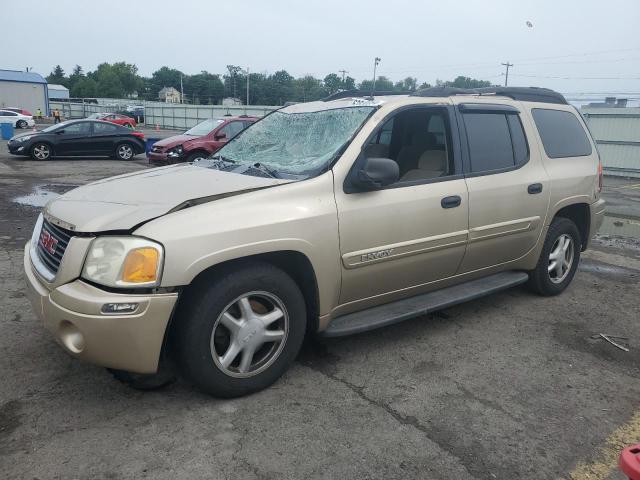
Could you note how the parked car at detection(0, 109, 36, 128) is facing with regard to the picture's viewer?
facing to the right of the viewer

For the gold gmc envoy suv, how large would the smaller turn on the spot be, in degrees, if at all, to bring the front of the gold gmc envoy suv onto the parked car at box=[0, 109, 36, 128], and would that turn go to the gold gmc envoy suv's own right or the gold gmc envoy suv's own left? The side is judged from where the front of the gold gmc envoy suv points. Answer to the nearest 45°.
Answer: approximately 90° to the gold gmc envoy suv's own right

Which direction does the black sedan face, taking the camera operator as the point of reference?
facing to the left of the viewer

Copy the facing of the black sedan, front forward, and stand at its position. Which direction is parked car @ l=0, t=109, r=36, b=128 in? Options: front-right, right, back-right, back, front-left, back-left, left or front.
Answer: right

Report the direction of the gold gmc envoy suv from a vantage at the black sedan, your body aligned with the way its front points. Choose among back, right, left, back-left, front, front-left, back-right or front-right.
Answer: left

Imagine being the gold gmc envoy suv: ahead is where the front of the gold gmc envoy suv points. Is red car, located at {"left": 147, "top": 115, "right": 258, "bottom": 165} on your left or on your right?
on your right

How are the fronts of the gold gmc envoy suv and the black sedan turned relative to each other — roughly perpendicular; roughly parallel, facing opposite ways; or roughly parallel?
roughly parallel

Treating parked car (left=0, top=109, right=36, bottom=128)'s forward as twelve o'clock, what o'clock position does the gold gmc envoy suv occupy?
The gold gmc envoy suv is roughly at 3 o'clock from the parked car.

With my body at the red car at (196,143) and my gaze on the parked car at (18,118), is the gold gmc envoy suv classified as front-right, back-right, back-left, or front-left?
back-left

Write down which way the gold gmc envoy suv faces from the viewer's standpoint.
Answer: facing the viewer and to the left of the viewer

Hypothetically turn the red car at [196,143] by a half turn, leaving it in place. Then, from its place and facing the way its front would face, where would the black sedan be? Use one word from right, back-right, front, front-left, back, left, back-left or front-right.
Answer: left

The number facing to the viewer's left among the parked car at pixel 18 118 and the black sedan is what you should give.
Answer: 1

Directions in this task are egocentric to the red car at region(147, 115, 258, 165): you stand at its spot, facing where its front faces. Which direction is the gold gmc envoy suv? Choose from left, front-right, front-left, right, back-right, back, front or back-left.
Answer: front-left
